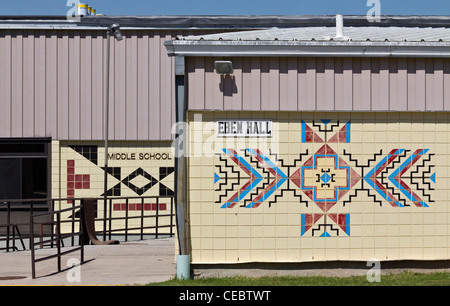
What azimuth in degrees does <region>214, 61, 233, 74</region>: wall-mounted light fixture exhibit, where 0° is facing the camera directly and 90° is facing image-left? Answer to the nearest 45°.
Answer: approximately 0°
